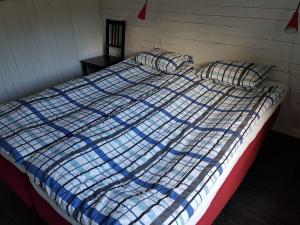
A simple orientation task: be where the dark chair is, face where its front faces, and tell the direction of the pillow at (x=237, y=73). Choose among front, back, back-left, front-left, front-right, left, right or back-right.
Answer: left

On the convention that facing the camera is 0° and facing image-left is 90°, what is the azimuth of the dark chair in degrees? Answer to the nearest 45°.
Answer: approximately 45°

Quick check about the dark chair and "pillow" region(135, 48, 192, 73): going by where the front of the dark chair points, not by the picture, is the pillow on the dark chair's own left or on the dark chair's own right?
on the dark chair's own left

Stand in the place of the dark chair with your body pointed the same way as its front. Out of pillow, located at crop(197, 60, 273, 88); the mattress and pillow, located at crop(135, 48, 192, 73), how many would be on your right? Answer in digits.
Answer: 0

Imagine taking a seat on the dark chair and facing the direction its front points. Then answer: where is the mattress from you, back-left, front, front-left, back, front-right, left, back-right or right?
front-left

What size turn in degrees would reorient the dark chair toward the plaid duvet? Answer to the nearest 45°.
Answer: approximately 45° to its left

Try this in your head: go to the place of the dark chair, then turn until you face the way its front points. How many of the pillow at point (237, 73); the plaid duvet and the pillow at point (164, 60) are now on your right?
0
